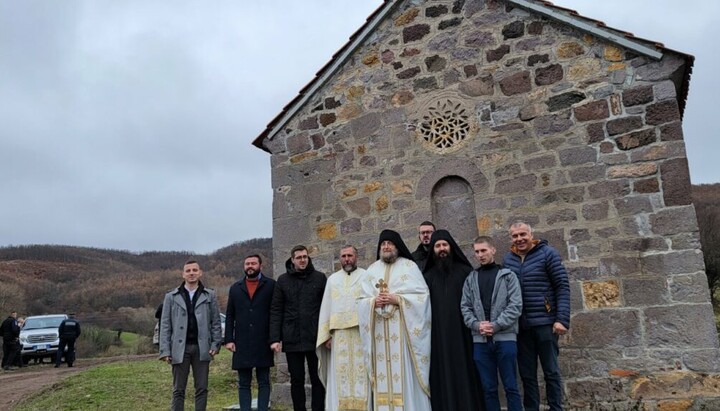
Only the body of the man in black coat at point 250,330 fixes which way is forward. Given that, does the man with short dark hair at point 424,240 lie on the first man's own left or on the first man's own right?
on the first man's own left

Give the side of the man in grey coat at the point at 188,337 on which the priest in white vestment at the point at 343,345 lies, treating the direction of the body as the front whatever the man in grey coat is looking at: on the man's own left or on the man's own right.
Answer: on the man's own left

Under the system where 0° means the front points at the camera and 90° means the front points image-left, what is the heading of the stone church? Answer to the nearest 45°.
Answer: approximately 0°

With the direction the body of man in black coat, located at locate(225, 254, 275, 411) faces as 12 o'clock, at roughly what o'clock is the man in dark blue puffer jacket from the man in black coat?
The man in dark blue puffer jacket is roughly at 10 o'clock from the man in black coat.

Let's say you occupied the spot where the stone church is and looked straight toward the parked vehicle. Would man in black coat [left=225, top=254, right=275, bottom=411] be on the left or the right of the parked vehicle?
left

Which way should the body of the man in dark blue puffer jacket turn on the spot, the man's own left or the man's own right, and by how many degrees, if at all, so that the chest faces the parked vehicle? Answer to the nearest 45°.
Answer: approximately 90° to the man's own right
